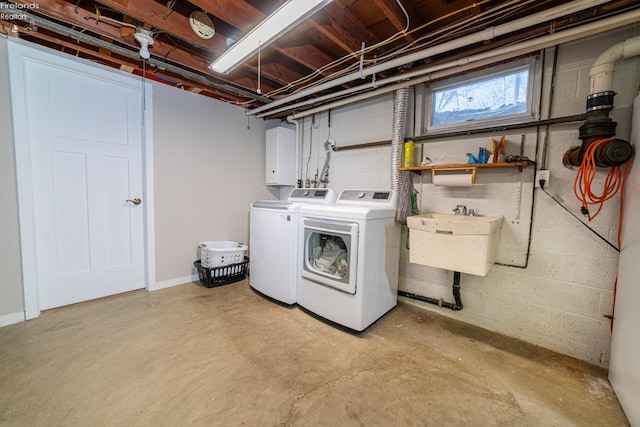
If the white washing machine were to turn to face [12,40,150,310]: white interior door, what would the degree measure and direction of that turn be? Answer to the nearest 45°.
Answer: approximately 45° to its right

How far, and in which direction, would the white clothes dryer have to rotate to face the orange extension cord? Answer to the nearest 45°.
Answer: approximately 135° to its left

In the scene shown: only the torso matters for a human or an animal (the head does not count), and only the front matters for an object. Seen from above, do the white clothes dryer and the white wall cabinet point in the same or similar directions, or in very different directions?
same or similar directions

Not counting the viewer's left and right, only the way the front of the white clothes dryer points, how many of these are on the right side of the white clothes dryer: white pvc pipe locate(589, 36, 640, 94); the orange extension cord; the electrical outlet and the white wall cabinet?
1

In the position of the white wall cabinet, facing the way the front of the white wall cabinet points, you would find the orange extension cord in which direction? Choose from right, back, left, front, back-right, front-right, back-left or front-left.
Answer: left

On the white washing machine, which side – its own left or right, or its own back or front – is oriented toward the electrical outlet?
left

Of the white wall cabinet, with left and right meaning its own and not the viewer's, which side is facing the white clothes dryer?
left

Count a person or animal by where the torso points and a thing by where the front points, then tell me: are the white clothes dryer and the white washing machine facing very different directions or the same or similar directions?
same or similar directions

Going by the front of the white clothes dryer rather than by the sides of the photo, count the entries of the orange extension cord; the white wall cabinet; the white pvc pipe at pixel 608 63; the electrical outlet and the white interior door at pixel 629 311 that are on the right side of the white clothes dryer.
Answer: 1

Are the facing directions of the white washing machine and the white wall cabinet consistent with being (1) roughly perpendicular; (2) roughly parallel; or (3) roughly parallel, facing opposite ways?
roughly parallel

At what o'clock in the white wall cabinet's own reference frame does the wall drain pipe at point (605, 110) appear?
The wall drain pipe is roughly at 9 o'clock from the white wall cabinet.

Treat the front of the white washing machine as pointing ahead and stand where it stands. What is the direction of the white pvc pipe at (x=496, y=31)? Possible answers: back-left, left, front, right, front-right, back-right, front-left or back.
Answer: left

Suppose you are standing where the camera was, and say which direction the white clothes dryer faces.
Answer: facing the viewer and to the left of the viewer

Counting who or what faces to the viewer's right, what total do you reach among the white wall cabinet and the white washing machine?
0

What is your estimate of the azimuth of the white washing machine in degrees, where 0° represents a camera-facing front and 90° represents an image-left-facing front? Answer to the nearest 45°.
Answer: approximately 45°

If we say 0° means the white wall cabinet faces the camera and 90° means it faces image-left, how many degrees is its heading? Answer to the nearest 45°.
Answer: approximately 45°
